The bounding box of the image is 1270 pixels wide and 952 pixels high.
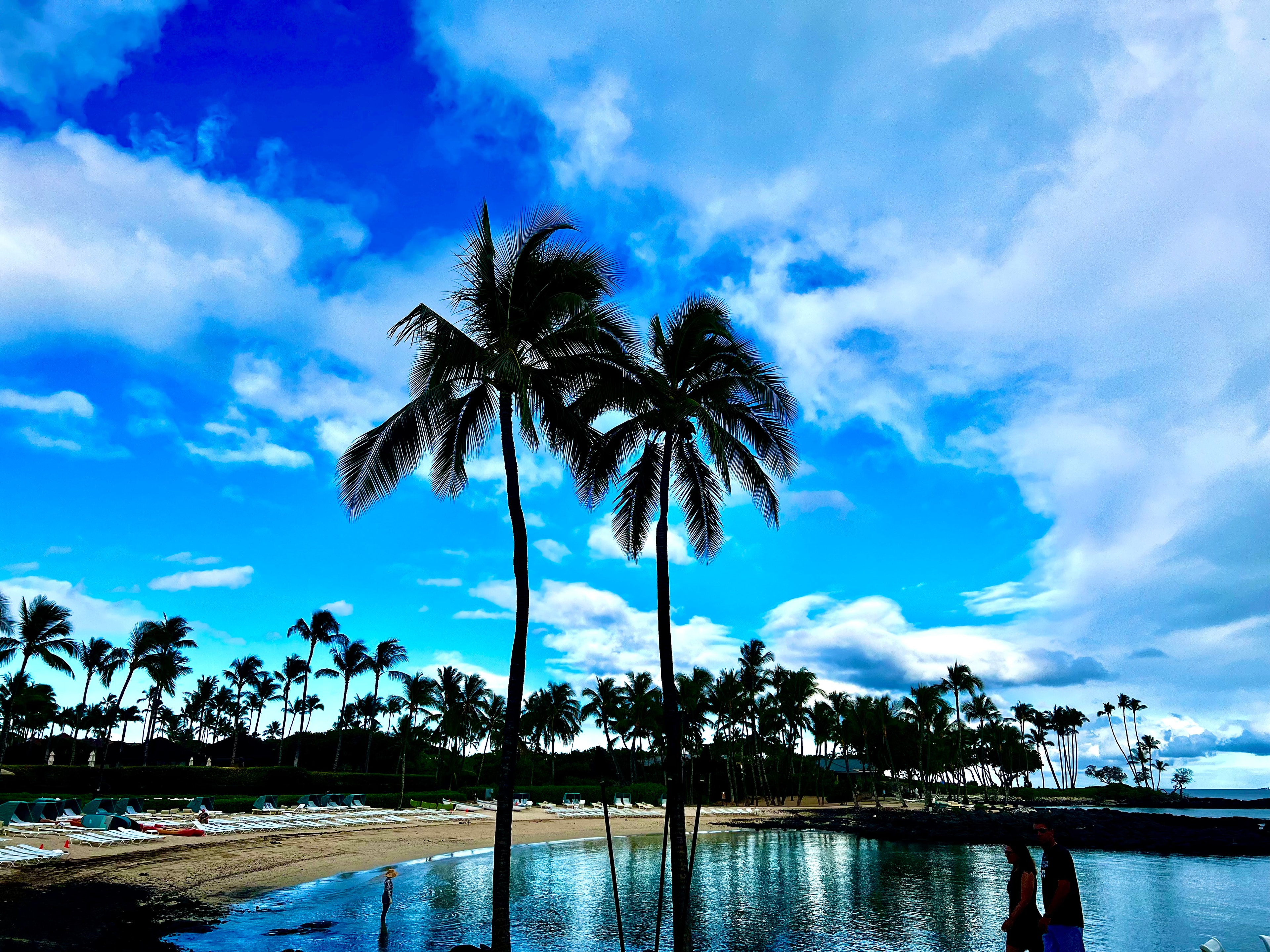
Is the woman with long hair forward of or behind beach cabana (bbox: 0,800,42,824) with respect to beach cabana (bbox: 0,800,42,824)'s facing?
forward

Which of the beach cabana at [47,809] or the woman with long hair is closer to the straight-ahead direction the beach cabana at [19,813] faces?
the woman with long hair

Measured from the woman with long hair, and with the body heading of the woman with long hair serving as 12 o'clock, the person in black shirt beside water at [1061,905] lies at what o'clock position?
The person in black shirt beside water is roughly at 8 o'clock from the woman with long hair.

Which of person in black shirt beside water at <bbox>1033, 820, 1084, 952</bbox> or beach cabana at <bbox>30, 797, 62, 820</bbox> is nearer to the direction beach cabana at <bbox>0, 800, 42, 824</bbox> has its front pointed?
the person in black shirt beside water

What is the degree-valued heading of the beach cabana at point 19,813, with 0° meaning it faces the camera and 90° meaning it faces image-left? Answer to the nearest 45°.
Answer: approximately 315°
